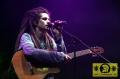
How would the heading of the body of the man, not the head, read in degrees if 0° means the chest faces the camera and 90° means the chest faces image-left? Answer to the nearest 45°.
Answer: approximately 315°
